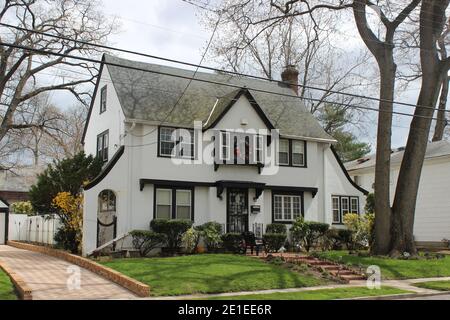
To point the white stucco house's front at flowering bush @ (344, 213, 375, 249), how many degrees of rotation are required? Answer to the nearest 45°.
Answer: approximately 45° to its left

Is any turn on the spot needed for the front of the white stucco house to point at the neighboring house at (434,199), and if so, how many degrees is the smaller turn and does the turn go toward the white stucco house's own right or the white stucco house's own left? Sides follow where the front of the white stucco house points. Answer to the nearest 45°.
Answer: approximately 90° to the white stucco house's own left

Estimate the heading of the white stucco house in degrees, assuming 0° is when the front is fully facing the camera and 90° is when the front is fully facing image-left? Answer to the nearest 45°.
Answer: approximately 315°

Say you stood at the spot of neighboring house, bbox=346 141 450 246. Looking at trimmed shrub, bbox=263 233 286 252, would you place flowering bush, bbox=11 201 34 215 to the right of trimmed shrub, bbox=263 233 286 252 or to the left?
right

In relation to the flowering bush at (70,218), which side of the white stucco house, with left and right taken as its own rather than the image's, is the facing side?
right

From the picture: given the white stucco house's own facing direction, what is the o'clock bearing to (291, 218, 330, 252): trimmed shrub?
The trimmed shrub is roughly at 10 o'clock from the white stucco house.
